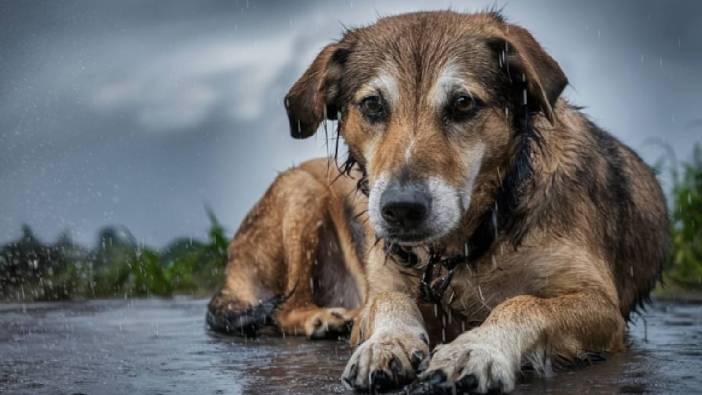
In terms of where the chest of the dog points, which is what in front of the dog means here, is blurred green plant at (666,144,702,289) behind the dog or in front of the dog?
behind

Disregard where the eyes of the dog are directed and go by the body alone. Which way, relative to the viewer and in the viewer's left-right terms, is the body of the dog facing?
facing the viewer
